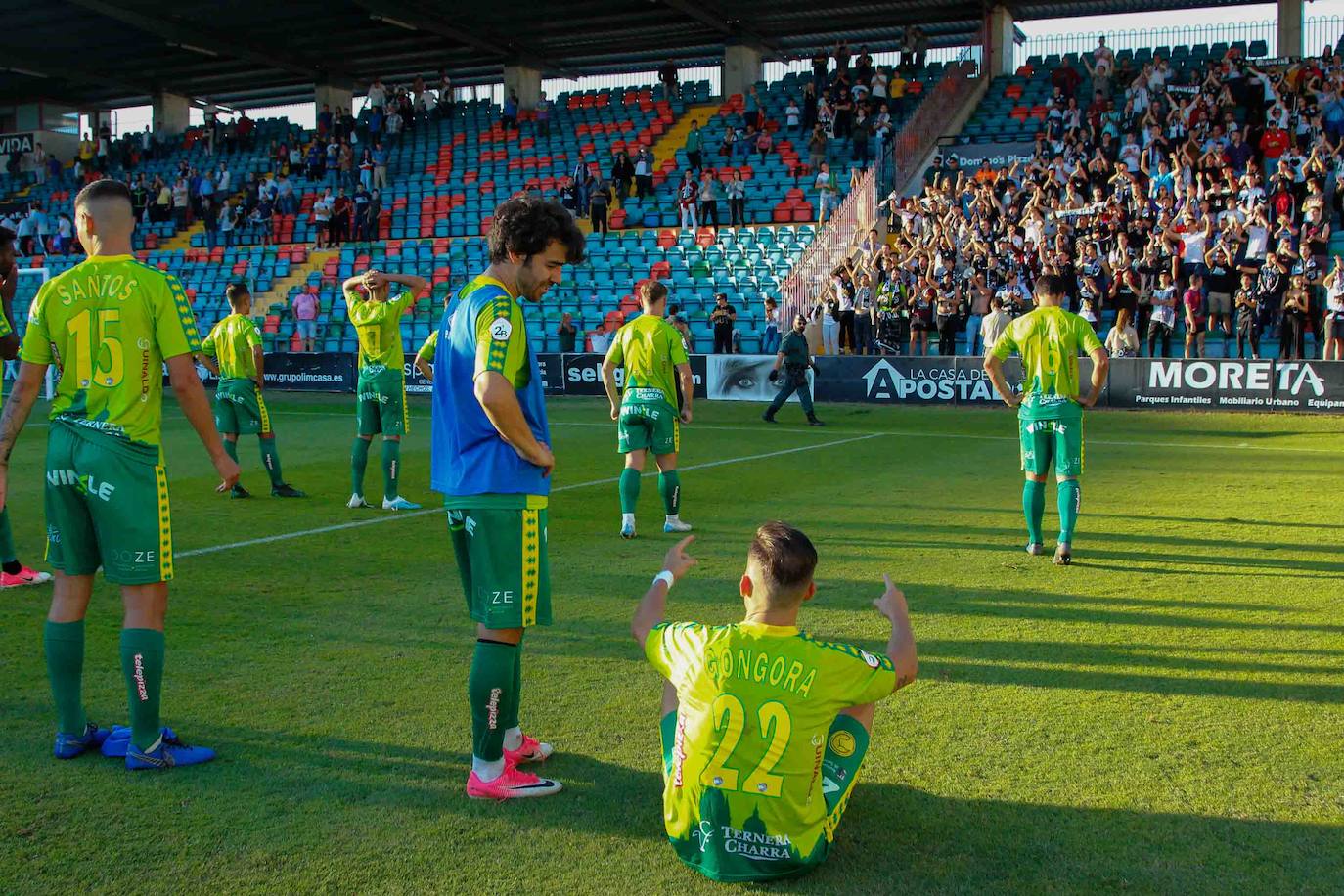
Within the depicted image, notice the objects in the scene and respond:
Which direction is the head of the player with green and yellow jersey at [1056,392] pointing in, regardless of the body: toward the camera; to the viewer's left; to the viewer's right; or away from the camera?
away from the camera

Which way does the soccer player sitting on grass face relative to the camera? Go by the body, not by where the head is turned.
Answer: away from the camera

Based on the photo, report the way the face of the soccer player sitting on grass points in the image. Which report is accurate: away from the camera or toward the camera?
away from the camera

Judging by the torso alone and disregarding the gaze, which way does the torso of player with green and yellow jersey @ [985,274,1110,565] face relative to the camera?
away from the camera

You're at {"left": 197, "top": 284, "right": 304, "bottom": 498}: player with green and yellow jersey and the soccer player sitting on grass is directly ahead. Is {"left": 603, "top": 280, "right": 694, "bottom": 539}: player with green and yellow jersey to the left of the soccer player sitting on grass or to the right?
left

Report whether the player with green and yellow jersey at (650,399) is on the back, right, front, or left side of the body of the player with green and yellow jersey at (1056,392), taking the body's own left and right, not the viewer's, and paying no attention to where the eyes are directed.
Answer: left

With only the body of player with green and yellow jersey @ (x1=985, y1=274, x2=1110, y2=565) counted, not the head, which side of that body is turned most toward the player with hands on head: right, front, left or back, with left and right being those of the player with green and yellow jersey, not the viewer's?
left

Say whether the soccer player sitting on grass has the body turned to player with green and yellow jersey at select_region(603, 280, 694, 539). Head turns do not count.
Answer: yes

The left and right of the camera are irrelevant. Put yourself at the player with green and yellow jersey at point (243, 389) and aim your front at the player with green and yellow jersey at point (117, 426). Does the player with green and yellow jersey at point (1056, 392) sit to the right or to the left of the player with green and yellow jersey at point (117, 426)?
left
